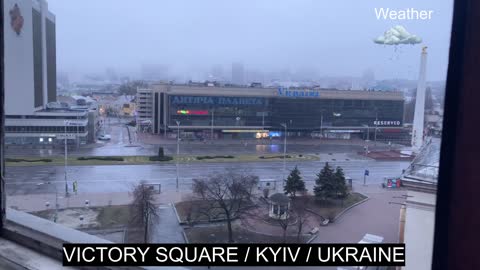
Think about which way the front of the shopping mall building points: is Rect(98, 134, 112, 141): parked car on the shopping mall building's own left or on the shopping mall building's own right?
on the shopping mall building's own right

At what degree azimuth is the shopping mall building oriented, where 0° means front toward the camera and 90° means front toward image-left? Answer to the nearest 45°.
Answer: approximately 0°

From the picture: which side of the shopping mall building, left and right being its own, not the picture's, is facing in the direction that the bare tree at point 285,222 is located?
front

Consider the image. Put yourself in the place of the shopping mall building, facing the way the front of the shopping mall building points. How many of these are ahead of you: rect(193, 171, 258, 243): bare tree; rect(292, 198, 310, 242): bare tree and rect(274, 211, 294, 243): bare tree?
3

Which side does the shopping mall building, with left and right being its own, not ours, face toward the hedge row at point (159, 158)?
front

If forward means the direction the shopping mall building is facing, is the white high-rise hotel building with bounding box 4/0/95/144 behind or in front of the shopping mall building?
in front

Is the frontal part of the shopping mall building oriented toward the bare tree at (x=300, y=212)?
yes

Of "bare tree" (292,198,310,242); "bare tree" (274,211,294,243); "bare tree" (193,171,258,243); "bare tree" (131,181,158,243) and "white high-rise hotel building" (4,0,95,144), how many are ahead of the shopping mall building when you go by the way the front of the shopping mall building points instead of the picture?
4

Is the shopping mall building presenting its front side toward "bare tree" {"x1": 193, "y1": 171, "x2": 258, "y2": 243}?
yes

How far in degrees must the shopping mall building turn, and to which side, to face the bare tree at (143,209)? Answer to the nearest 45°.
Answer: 0° — it already faces it
